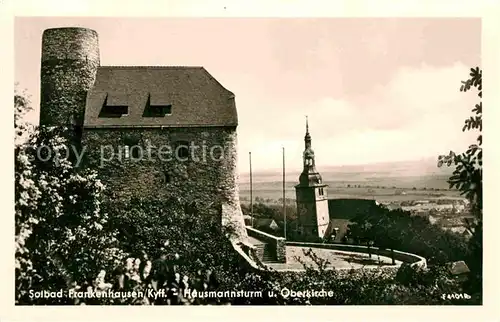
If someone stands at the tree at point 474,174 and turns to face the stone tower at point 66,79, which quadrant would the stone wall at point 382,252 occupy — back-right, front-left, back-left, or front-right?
front-right

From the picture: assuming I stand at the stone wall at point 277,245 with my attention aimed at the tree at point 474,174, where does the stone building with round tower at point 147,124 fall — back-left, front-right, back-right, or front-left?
back-right
